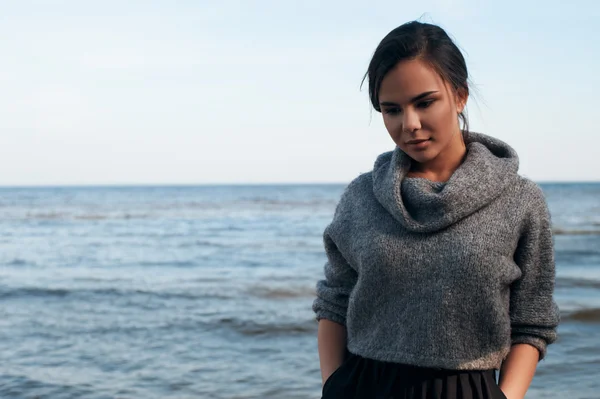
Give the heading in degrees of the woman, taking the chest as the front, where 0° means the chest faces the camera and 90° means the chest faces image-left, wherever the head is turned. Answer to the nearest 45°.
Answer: approximately 0°
